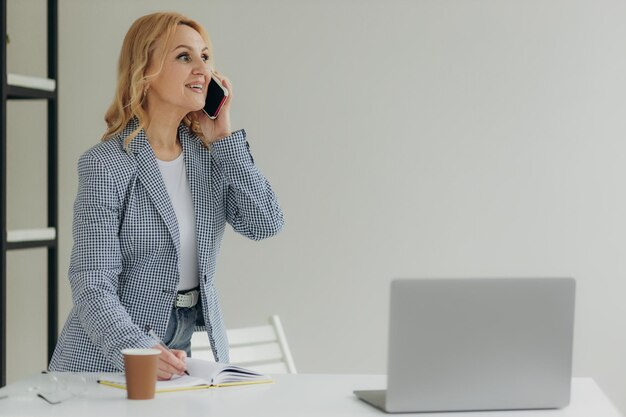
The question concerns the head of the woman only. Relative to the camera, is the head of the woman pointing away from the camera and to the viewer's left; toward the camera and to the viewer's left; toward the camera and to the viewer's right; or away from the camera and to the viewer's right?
toward the camera and to the viewer's right

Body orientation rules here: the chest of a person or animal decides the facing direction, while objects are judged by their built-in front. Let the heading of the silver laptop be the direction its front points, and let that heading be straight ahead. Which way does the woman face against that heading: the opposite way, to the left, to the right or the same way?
the opposite way

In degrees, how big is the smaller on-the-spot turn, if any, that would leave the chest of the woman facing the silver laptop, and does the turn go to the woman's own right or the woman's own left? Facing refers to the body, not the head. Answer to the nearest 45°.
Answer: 0° — they already face it

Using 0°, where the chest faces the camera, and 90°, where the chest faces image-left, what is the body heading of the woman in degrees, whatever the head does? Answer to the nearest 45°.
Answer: approximately 315°

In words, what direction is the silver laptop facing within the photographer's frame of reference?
facing away from the viewer and to the left of the viewer
